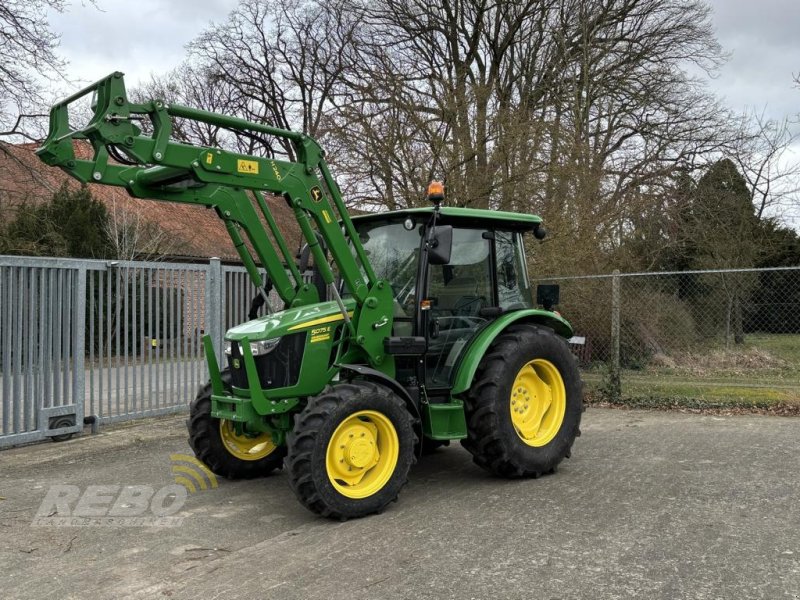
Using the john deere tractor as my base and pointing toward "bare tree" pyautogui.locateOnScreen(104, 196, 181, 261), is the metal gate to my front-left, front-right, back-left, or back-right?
front-left

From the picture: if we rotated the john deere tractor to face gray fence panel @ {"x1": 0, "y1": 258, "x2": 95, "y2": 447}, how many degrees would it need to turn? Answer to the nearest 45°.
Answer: approximately 90° to its right

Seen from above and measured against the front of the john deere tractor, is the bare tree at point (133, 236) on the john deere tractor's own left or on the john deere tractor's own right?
on the john deere tractor's own right

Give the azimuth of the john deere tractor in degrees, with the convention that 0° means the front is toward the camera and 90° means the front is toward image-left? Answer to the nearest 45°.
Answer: approximately 45°

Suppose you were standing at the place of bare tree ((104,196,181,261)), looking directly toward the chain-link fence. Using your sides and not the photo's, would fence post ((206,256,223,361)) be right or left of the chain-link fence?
right

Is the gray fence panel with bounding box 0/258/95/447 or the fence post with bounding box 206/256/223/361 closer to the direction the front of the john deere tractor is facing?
the gray fence panel

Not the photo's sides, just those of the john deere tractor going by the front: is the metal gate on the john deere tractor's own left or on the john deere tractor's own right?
on the john deere tractor's own right

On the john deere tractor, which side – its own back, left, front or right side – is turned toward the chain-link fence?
back

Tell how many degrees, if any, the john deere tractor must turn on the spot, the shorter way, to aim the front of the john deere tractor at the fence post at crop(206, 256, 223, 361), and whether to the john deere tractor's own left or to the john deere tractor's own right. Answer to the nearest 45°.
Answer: approximately 135° to the john deere tractor's own right
